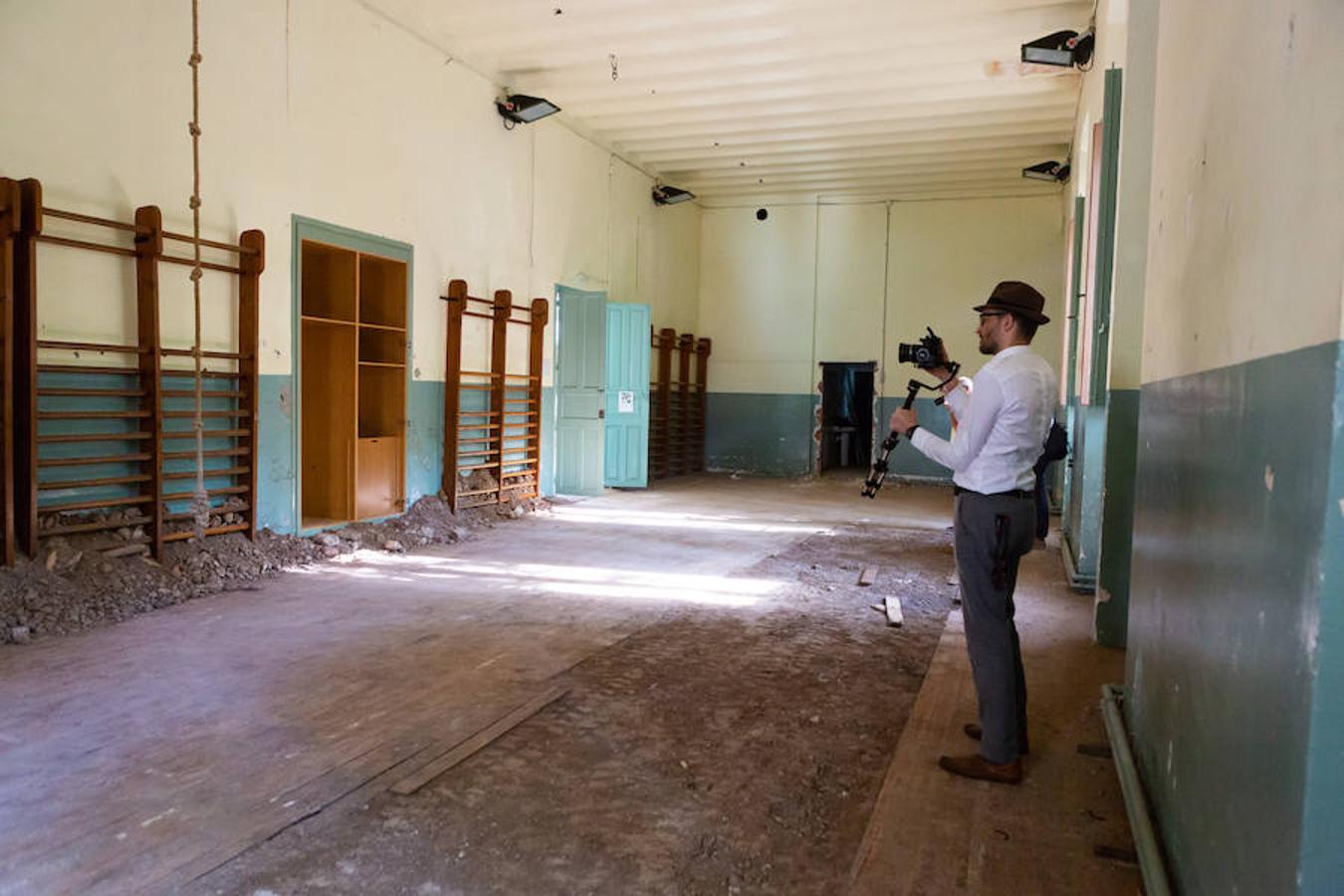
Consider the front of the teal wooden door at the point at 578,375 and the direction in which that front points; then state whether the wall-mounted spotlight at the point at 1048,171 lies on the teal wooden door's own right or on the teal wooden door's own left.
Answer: on the teal wooden door's own left

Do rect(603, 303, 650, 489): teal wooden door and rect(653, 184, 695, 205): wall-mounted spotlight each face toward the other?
no

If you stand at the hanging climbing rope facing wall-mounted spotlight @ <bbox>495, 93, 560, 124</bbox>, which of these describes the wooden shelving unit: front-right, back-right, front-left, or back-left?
front-left

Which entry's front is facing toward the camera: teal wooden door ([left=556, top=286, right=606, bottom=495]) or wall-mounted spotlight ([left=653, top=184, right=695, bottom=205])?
the teal wooden door

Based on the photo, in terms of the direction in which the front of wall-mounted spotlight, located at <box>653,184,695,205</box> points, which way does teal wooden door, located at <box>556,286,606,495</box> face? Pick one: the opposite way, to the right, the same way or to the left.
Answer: to the right

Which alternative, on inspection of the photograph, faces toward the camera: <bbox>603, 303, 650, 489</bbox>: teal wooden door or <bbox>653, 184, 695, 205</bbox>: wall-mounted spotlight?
the teal wooden door

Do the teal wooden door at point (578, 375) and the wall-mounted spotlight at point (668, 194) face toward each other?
no

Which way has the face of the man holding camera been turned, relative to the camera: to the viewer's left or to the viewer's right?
to the viewer's left

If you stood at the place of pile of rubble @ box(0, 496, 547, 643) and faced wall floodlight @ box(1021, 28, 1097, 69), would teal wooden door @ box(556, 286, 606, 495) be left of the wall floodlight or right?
left

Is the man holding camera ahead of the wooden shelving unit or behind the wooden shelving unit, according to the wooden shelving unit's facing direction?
ahead

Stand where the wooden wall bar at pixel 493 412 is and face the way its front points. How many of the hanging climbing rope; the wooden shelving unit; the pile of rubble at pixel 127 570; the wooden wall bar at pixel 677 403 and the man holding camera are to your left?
1

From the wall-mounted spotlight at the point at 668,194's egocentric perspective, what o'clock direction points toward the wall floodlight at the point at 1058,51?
The wall floodlight is roughly at 2 o'clock from the wall-mounted spotlight.

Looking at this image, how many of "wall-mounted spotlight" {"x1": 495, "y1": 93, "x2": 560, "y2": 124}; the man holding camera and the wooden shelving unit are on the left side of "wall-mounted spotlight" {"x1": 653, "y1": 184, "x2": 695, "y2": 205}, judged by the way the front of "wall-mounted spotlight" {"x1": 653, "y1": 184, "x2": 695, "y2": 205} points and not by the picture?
0

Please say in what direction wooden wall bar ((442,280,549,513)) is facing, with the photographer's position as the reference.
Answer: facing the viewer and to the right of the viewer

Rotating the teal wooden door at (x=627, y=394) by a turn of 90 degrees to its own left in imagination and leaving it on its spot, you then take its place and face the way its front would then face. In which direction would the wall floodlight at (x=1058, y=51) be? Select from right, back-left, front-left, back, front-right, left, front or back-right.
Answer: front-right

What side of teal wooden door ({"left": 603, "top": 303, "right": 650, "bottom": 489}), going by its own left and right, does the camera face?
front

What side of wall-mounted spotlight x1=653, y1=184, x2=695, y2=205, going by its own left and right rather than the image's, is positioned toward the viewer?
right

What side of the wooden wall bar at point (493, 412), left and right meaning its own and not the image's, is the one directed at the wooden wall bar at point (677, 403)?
left

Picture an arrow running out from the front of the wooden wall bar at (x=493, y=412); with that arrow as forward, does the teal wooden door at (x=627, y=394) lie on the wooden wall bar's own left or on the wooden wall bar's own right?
on the wooden wall bar's own left

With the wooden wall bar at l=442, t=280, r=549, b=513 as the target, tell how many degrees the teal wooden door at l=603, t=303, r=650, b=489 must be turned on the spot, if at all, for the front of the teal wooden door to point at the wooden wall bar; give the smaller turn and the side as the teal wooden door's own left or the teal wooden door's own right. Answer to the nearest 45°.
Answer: approximately 45° to the teal wooden door's own right

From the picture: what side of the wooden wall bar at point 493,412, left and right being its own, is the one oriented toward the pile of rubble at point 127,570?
right
